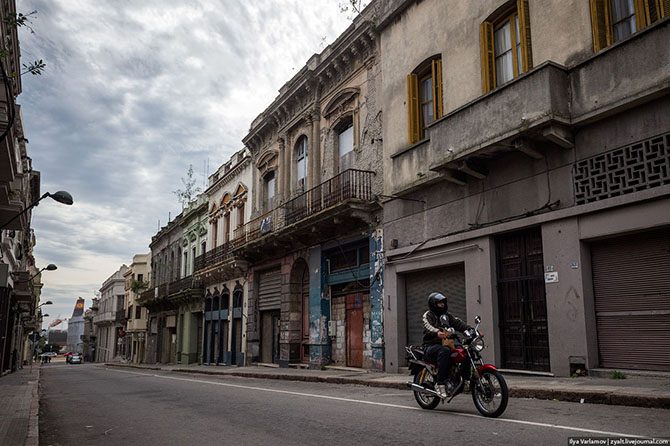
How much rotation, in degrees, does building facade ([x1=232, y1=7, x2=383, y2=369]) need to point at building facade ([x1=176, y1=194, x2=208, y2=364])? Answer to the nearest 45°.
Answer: approximately 90° to its right

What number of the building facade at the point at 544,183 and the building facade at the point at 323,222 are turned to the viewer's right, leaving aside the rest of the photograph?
0

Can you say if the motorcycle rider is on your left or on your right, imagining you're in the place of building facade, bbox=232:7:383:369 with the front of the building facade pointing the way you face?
on your left

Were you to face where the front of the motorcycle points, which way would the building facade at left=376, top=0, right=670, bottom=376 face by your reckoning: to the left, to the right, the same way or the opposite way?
to the right

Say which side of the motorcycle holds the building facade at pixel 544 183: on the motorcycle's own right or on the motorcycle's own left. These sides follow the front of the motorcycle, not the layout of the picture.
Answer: on the motorcycle's own left

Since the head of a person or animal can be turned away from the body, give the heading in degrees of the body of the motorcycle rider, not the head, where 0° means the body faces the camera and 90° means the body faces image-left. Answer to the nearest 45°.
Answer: approximately 315°

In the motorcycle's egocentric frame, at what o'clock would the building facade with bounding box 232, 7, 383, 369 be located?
The building facade is roughly at 7 o'clock from the motorcycle.

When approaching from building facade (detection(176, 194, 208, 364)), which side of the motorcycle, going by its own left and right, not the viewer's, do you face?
back

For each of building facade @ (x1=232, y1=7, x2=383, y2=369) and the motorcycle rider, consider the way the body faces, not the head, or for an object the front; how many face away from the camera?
0

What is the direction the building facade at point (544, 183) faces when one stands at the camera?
facing the viewer and to the left of the viewer

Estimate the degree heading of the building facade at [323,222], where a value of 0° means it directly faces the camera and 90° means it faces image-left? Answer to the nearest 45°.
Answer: approximately 45°

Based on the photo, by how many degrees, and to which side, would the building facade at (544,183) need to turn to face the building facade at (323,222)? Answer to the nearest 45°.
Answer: approximately 90° to its right
